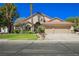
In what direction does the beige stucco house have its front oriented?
toward the camera
